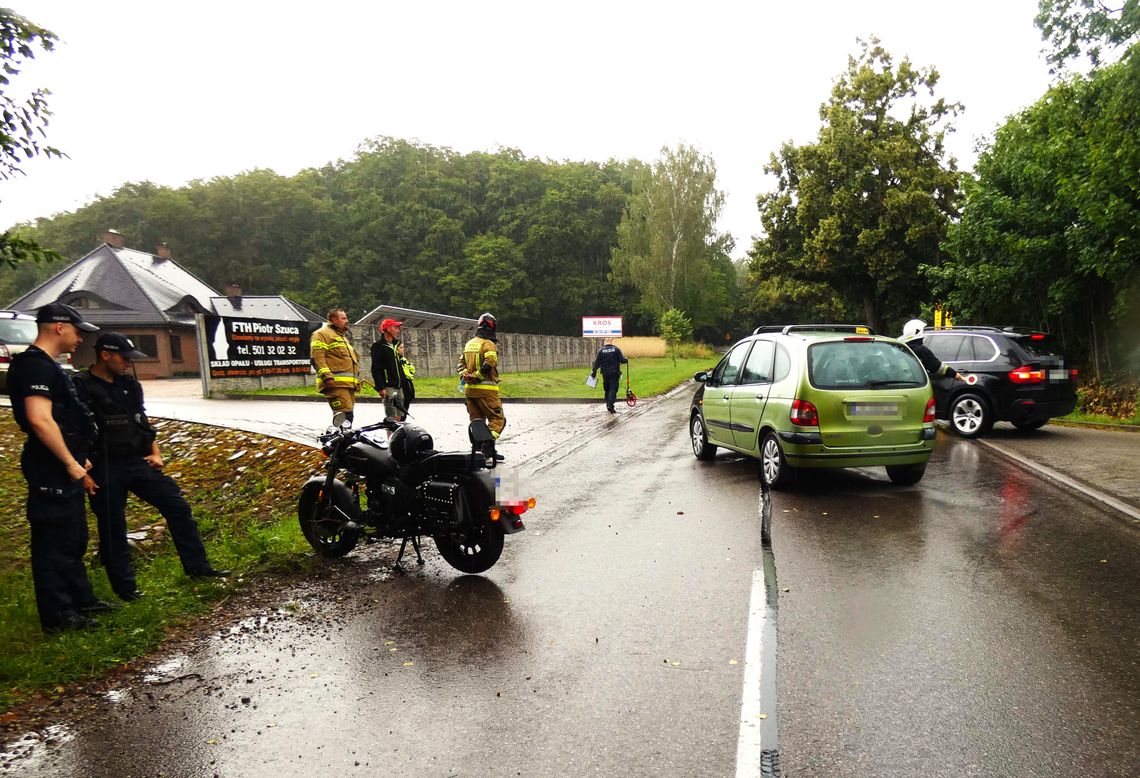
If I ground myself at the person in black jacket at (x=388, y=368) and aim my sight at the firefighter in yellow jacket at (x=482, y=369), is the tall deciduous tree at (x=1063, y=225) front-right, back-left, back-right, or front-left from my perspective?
front-left

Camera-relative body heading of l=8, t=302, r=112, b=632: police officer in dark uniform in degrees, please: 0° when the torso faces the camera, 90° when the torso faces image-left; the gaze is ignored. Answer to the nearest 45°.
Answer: approximately 270°

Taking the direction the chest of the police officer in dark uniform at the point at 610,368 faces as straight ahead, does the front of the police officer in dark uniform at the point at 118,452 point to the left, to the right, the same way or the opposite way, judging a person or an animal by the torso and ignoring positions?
to the right

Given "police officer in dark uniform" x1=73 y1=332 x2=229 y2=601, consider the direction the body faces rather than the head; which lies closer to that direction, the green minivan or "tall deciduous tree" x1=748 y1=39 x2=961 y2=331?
the green minivan

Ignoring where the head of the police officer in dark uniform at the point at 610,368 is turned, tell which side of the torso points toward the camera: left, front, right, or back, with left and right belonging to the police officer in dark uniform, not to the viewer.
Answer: back

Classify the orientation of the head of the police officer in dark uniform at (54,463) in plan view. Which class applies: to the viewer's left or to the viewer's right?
to the viewer's right

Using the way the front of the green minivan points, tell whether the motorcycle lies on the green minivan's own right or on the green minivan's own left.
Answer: on the green minivan's own left

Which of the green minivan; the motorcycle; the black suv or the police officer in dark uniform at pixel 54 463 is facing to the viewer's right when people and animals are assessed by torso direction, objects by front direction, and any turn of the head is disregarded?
the police officer in dark uniform

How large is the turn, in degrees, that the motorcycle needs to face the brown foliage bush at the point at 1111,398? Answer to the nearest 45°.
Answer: approximately 90° to its right

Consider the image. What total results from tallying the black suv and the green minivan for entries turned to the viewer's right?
0

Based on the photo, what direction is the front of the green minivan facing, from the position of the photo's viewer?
facing away from the viewer and to the left of the viewer

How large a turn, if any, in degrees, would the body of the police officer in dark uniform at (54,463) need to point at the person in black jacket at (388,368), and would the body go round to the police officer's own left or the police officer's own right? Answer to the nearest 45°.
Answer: approximately 45° to the police officer's own left

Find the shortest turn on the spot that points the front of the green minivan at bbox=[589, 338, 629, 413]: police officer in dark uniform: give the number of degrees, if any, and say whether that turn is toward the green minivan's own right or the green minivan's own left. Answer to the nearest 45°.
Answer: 0° — it already faces them

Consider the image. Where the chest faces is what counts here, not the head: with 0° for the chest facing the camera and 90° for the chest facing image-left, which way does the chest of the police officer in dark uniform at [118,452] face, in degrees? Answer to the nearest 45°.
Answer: approximately 315°

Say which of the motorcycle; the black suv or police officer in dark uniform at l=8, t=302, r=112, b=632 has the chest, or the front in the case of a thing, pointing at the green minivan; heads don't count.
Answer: the police officer in dark uniform

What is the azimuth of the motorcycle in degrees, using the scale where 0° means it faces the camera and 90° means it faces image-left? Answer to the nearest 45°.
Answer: approximately 135°
